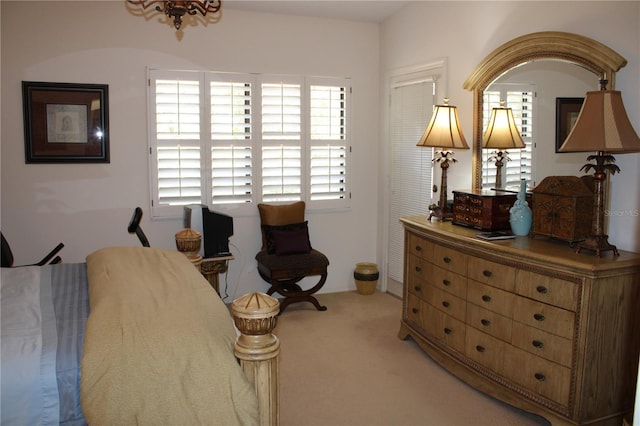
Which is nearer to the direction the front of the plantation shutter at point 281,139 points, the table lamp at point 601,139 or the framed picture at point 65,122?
the table lamp

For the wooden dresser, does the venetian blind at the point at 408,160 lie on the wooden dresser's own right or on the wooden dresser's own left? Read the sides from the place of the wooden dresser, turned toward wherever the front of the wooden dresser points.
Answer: on the wooden dresser's own right

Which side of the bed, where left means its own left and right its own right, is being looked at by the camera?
right

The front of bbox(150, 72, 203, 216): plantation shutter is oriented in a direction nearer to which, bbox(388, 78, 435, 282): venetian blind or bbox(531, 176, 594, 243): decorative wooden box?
the decorative wooden box

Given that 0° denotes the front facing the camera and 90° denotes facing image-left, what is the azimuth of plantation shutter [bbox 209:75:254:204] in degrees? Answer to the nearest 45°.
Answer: approximately 0°

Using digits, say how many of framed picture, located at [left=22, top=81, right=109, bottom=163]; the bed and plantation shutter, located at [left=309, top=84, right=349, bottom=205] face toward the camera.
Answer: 2

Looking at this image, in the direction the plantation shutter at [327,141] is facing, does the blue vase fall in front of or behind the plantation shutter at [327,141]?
in front

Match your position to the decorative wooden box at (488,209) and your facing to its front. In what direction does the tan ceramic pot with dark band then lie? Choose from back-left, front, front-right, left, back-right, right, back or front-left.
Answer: right

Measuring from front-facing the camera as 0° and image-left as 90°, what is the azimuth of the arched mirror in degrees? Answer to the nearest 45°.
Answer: approximately 45°

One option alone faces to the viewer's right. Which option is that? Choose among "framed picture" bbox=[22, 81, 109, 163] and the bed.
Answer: the bed

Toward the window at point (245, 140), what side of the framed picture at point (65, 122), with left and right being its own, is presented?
left

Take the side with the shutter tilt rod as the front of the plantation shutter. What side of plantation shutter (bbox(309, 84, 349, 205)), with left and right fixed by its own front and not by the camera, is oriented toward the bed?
front

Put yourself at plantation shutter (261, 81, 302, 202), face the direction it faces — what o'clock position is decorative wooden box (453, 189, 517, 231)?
The decorative wooden box is roughly at 11 o'clock from the plantation shutter.

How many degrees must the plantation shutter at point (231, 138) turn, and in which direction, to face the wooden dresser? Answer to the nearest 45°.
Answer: approximately 45° to its left
